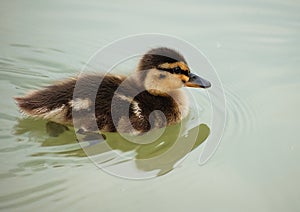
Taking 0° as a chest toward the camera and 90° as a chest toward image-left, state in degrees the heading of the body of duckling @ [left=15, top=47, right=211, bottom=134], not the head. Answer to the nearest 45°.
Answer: approximately 270°
